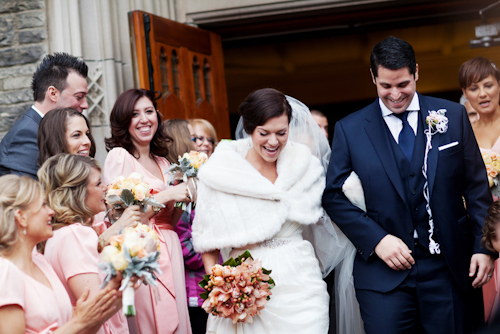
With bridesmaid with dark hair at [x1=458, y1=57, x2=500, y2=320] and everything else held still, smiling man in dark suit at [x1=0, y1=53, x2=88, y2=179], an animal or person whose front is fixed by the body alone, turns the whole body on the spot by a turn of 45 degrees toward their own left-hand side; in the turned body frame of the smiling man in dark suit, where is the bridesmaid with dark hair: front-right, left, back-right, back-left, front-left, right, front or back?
front-right

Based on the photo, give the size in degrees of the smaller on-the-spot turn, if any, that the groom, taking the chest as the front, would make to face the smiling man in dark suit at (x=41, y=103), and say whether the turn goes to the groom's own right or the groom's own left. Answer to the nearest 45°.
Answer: approximately 90° to the groom's own right

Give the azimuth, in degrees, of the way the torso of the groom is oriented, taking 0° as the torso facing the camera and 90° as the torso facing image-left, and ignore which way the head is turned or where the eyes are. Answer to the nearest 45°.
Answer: approximately 0°

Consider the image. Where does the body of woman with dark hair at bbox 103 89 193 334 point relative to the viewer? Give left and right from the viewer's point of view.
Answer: facing the viewer and to the right of the viewer

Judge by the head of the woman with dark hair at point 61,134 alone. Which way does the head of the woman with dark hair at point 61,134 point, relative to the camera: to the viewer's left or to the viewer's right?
to the viewer's right

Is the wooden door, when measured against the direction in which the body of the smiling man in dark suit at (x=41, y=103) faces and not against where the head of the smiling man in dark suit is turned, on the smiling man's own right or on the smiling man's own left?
on the smiling man's own left

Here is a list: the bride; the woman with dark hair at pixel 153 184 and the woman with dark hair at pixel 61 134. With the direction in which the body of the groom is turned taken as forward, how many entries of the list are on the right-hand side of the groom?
3

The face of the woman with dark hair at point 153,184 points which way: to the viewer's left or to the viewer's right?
to the viewer's right

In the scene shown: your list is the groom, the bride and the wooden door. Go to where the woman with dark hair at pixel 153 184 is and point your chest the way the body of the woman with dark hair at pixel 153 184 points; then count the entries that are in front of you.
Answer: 2

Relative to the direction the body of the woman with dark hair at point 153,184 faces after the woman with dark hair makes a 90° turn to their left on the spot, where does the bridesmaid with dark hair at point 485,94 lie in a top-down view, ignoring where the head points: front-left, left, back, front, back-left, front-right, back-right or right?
front-right

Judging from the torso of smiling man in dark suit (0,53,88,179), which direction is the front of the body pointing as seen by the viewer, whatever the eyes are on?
to the viewer's right
